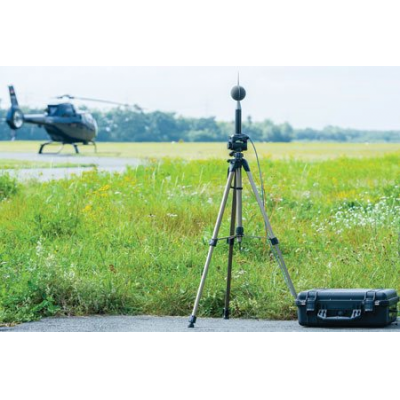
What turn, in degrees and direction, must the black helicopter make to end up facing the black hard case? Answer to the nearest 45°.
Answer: approximately 135° to its right

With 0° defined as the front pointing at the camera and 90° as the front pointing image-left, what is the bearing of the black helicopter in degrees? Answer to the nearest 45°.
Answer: approximately 225°
